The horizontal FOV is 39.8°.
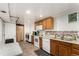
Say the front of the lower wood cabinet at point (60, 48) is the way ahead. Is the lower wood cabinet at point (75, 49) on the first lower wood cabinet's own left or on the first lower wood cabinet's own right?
on the first lower wood cabinet's own left

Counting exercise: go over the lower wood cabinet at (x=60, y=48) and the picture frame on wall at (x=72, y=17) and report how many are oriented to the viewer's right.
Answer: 0

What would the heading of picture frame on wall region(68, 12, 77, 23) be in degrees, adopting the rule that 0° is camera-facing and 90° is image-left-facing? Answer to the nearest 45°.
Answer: approximately 45°

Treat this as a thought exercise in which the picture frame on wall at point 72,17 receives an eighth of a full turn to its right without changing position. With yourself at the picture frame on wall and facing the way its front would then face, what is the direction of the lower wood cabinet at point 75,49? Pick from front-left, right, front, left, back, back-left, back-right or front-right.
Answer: left
